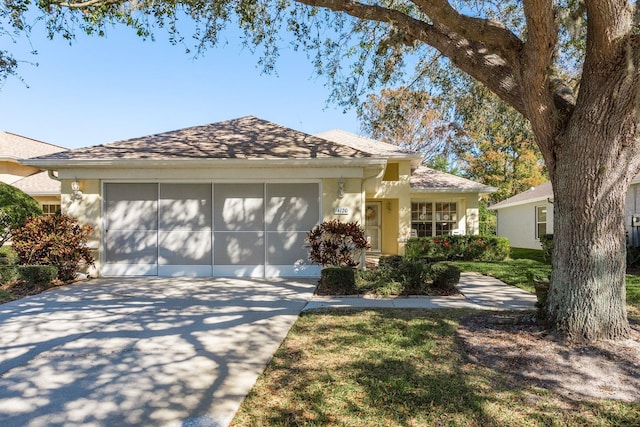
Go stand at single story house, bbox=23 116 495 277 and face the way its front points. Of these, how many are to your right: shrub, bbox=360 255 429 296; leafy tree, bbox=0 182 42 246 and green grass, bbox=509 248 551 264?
1

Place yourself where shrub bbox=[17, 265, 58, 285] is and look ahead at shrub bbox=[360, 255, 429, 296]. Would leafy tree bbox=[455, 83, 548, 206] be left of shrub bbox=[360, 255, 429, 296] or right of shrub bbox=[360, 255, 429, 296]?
left

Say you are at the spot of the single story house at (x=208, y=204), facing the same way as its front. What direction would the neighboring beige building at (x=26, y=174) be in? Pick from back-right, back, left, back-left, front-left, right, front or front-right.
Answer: back-right

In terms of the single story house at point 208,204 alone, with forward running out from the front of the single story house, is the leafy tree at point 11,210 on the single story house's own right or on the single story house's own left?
on the single story house's own right

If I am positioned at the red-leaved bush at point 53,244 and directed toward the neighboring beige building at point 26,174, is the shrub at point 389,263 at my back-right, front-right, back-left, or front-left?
back-right

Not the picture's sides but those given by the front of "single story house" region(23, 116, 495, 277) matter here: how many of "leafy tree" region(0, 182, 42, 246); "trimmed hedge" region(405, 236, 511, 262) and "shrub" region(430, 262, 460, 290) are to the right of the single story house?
1

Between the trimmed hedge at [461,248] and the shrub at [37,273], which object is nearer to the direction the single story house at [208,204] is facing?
the shrub

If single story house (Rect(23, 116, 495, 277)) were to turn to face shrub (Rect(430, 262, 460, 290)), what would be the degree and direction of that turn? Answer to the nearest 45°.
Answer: approximately 45° to its left

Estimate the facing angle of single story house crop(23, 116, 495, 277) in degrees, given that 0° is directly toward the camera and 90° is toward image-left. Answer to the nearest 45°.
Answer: approximately 0°

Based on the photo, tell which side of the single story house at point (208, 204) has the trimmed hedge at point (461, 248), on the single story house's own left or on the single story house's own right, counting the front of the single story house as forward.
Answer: on the single story house's own left
